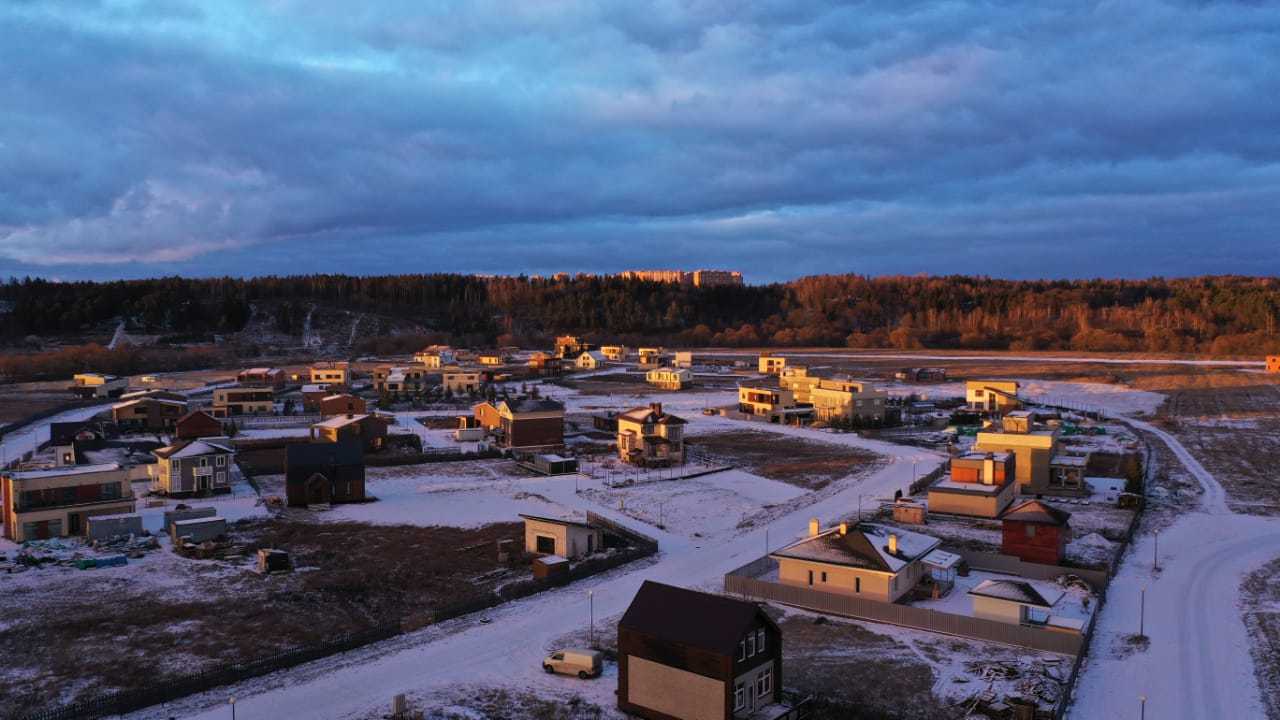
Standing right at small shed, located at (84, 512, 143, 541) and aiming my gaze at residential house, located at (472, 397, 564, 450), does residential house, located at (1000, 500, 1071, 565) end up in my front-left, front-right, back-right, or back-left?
front-right

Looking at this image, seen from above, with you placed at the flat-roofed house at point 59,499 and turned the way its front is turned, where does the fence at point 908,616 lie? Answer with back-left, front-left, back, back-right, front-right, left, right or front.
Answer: front-left

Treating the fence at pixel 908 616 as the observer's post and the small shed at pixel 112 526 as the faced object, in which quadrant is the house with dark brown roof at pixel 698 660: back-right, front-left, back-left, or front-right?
front-left

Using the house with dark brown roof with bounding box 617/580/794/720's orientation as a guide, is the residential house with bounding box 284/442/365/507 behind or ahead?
behind

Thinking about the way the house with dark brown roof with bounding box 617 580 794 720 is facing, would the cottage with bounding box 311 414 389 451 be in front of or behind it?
behind

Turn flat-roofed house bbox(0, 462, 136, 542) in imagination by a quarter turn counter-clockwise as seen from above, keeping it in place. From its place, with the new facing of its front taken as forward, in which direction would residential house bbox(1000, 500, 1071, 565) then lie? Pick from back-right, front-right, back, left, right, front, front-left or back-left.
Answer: front-right

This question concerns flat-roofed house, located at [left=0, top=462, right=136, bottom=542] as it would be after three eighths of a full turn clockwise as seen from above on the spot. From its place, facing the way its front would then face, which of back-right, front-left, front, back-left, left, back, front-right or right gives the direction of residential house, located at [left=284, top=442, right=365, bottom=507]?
back-right

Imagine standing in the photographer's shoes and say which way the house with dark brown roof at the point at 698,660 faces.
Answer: facing the viewer and to the right of the viewer

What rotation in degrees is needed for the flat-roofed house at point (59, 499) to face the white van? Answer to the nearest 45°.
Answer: approximately 45° to its left

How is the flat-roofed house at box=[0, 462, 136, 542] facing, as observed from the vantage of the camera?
facing the viewer

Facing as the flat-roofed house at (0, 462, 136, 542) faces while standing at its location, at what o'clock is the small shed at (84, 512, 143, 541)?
The small shed is roughly at 11 o'clock from the flat-roofed house.

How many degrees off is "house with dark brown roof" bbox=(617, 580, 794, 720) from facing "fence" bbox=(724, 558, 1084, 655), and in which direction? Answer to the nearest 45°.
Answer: approximately 90° to its left

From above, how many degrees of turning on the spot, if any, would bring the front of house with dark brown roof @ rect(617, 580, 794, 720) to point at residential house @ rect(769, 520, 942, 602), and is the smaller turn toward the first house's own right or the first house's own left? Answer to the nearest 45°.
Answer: approximately 90° to the first house's own left

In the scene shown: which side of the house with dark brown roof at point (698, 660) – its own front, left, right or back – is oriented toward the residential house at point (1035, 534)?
left

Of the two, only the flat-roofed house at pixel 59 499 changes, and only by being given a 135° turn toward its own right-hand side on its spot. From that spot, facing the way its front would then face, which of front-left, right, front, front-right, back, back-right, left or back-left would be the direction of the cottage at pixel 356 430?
right
